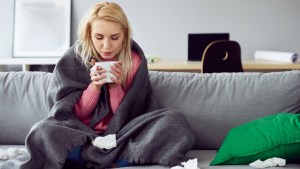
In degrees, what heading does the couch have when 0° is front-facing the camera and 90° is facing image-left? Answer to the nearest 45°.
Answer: approximately 0°

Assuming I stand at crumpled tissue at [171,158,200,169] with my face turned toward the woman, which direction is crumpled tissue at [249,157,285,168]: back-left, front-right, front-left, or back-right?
back-right

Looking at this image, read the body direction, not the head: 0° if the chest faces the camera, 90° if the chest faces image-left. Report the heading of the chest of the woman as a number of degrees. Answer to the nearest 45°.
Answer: approximately 0°
